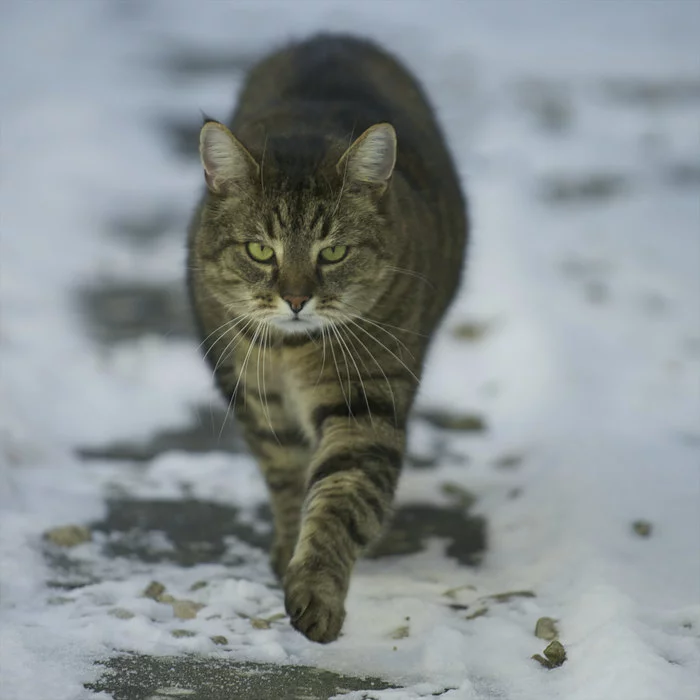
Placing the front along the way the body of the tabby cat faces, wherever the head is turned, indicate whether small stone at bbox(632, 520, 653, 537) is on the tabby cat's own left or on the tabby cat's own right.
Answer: on the tabby cat's own left

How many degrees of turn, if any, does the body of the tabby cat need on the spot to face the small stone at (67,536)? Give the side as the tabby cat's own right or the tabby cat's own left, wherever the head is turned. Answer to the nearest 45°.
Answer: approximately 135° to the tabby cat's own right

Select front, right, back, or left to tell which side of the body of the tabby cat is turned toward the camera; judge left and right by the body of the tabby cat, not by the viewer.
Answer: front
